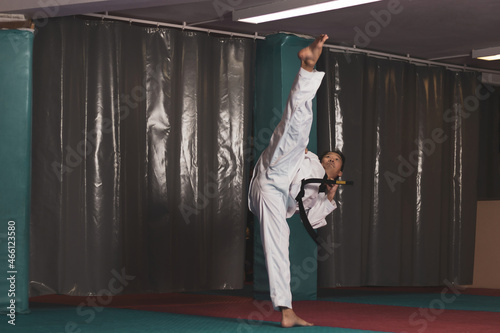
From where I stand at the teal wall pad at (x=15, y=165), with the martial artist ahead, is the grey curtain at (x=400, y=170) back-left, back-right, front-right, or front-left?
front-left

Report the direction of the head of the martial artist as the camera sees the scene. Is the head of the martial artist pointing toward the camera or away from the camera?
toward the camera

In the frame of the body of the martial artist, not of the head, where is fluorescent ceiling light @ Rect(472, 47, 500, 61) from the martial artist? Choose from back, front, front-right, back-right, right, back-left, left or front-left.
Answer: front-left
